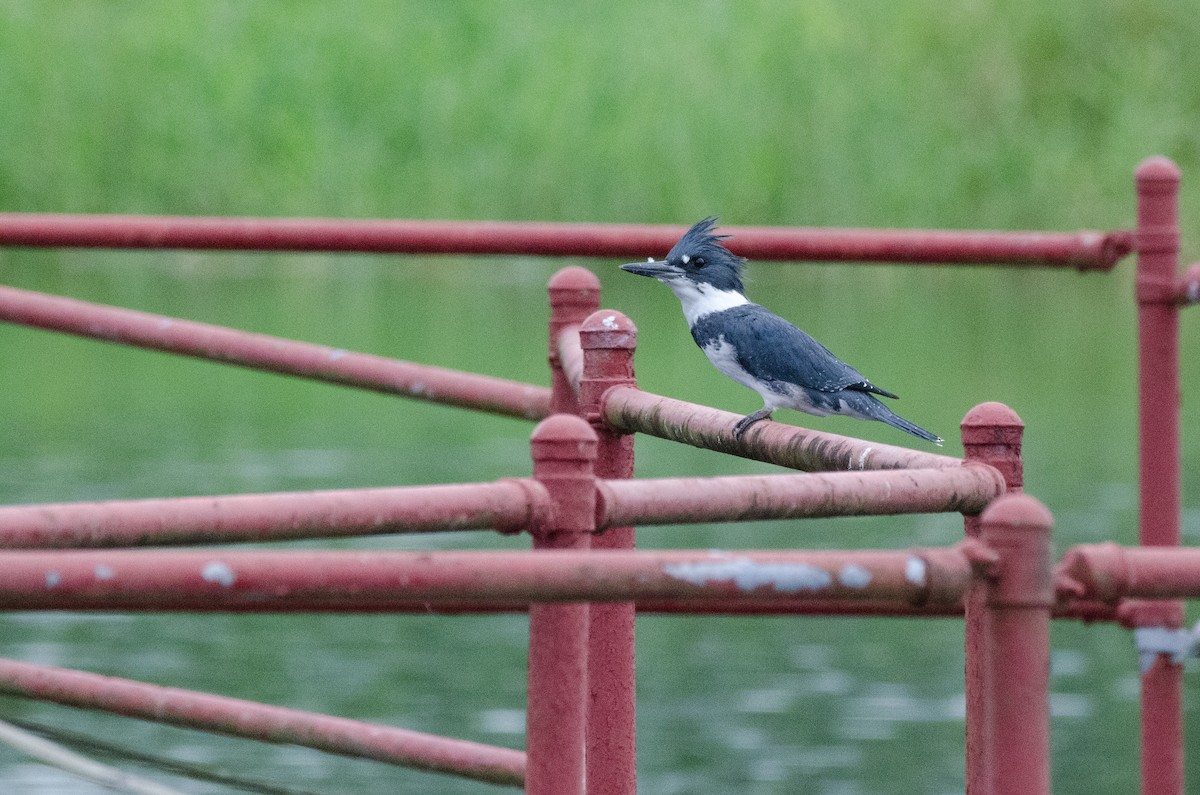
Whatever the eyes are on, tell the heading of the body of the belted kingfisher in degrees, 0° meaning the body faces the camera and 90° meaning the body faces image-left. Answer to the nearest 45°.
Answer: approximately 90°
